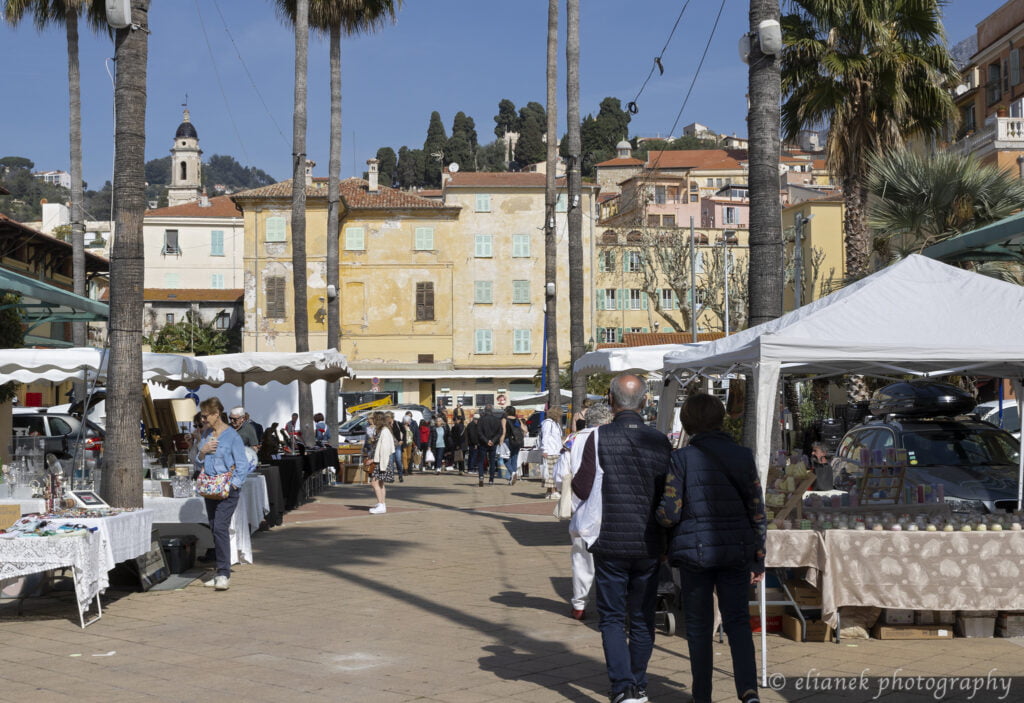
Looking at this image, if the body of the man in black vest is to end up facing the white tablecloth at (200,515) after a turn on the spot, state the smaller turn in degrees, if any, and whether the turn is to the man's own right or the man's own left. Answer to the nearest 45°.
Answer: approximately 45° to the man's own left

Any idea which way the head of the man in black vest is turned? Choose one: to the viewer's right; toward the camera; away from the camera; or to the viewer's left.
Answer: away from the camera

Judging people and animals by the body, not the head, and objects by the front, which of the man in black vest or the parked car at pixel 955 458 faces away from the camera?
the man in black vest

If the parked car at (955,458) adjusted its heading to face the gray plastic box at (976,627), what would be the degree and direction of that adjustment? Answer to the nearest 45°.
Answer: approximately 45° to its right

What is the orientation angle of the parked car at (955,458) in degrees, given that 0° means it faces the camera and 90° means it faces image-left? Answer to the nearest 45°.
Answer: approximately 315°

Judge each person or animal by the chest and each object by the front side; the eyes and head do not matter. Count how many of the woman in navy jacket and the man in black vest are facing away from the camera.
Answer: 2

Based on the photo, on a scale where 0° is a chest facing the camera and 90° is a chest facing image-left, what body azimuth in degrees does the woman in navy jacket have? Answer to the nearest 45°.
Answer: approximately 180°

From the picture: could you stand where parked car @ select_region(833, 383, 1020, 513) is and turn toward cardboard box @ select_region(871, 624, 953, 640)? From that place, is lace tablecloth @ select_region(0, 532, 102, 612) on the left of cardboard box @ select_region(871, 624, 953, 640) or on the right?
right

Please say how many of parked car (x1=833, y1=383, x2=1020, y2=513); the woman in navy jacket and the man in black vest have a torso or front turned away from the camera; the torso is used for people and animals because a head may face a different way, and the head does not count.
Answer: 2

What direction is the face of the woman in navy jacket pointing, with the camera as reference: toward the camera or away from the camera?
away from the camera

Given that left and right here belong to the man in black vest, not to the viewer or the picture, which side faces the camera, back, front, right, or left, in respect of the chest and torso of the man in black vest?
back
